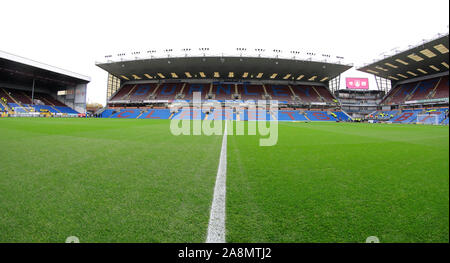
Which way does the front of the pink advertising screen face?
toward the camera

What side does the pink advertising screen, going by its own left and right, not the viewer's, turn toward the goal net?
front
